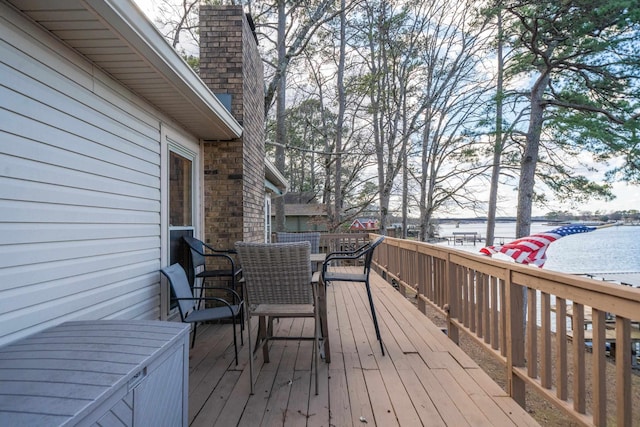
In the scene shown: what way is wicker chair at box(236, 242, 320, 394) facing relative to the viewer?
away from the camera

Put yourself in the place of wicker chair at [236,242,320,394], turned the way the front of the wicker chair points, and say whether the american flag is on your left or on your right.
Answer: on your right

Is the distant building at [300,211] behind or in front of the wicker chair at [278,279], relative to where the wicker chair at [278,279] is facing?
in front

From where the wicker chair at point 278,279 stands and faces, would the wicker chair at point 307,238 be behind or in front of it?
in front

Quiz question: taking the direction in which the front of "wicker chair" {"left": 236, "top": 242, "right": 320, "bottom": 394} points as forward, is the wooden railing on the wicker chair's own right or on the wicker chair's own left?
on the wicker chair's own right

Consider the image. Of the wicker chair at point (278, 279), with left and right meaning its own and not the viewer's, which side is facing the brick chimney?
front
